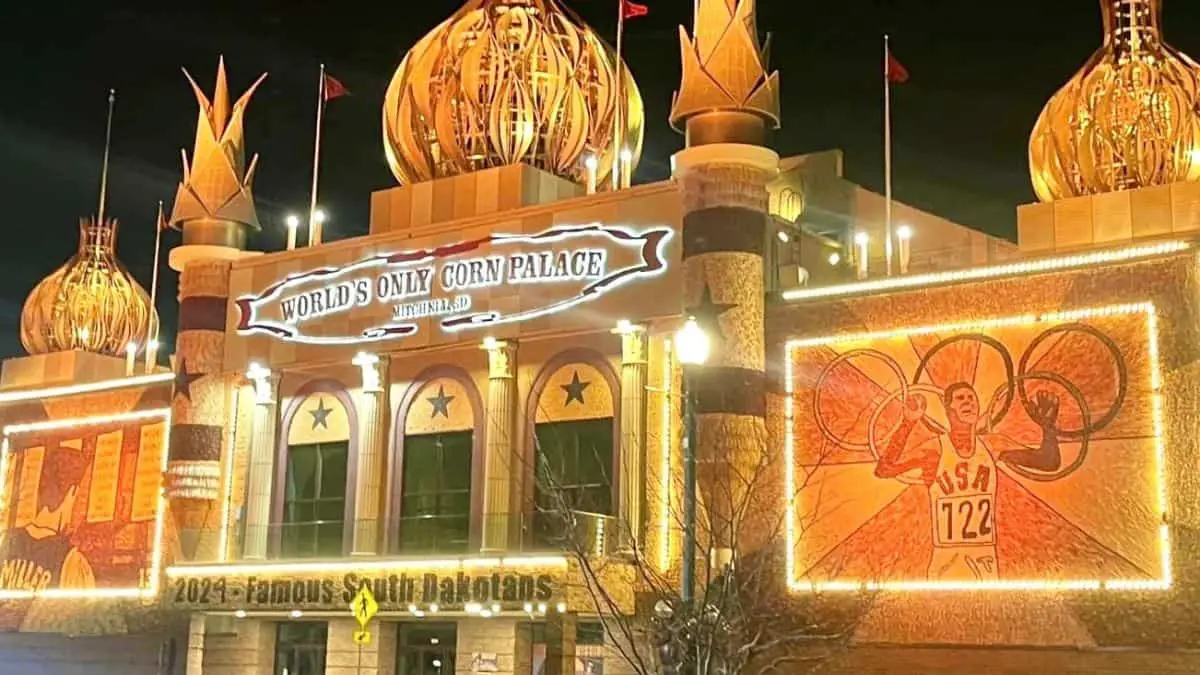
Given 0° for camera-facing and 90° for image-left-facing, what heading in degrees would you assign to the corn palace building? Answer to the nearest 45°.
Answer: approximately 45°
